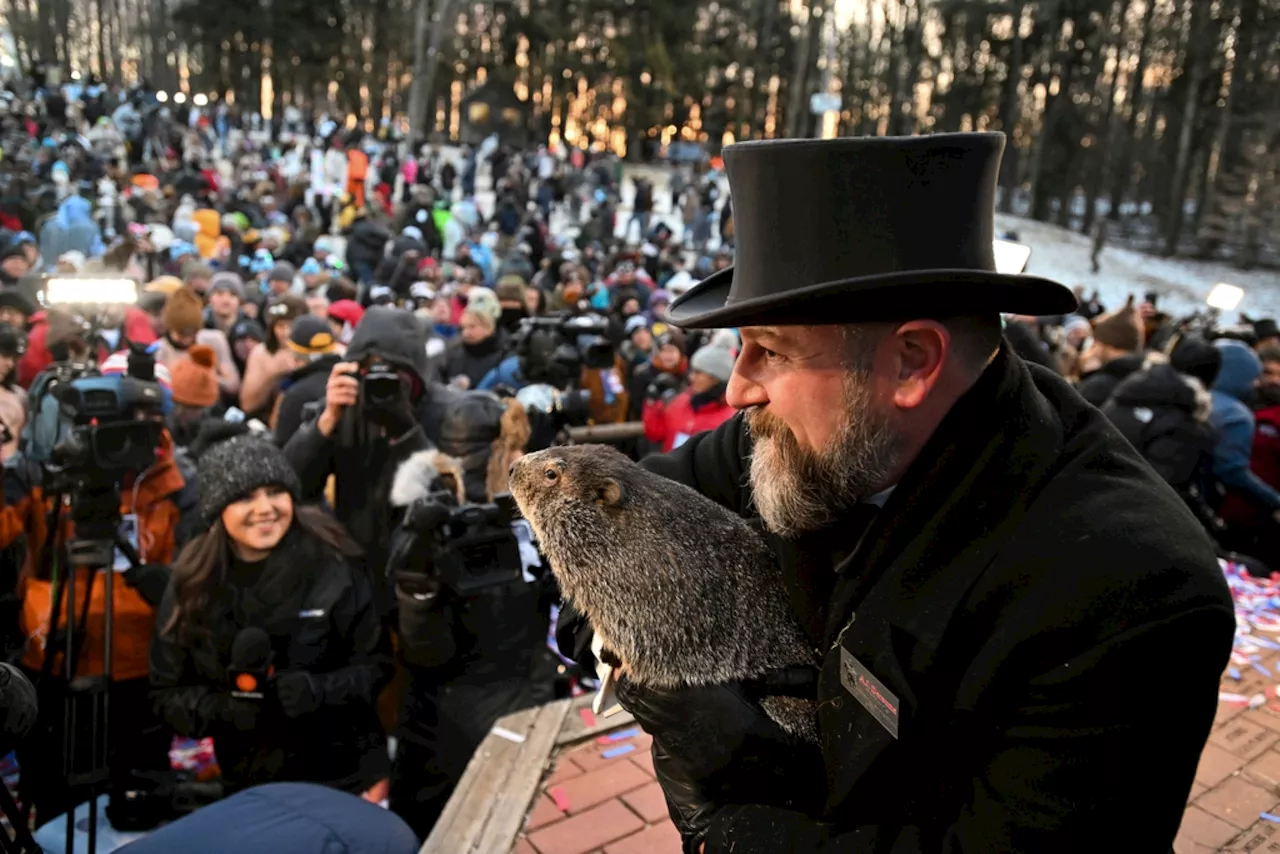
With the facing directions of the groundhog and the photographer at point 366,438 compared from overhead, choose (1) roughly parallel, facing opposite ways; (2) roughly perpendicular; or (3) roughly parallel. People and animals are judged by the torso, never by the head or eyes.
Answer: roughly perpendicular

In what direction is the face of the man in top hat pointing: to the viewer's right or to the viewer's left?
to the viewer's left

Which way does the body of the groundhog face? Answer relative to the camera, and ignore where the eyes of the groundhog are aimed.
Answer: to the viewer's left

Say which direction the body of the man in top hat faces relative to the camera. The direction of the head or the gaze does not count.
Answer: to the viewer's left

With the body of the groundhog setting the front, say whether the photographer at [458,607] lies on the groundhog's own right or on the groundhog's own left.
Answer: on the groundhog's own right

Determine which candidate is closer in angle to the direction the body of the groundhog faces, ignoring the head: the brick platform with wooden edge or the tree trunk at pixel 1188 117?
the brick platform with wooden edge

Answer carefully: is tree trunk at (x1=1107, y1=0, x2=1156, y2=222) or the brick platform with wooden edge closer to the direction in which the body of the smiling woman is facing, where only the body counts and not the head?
the brick platform with wooden edge

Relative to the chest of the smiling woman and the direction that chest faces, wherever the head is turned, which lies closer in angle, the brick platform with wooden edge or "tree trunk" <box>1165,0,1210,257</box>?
the brick platform with wooden edge

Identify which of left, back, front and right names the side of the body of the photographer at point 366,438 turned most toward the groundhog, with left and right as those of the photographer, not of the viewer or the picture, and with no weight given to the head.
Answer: front

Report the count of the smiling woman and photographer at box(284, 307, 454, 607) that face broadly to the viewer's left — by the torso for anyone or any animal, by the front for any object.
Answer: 0

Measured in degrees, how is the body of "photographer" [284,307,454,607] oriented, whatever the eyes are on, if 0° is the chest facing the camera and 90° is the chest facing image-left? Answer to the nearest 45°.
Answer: approximately 0°

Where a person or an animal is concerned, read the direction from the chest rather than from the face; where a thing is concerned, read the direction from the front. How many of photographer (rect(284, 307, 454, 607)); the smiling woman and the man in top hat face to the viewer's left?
1

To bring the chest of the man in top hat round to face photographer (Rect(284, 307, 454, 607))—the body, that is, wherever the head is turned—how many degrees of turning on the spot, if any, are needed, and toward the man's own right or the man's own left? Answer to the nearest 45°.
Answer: approximately 45° to the man's own right
